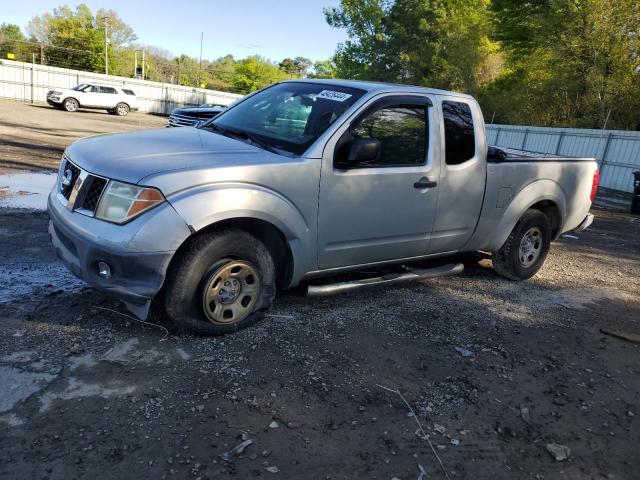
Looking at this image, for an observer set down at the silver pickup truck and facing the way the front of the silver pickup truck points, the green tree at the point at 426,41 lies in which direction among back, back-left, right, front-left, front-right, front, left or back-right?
back-right

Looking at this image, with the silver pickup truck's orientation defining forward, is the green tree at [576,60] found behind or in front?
behind

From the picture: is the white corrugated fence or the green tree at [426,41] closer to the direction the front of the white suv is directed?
the white corrugated fence

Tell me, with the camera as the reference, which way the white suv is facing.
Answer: facing to the left of the viewer

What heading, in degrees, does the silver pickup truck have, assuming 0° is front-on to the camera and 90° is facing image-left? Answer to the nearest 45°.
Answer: approximately 45°

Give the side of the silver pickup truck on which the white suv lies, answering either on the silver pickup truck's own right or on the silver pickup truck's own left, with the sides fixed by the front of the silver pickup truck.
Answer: on the silver pickup truck's own right

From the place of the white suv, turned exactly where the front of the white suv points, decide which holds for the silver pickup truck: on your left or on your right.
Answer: on your left
